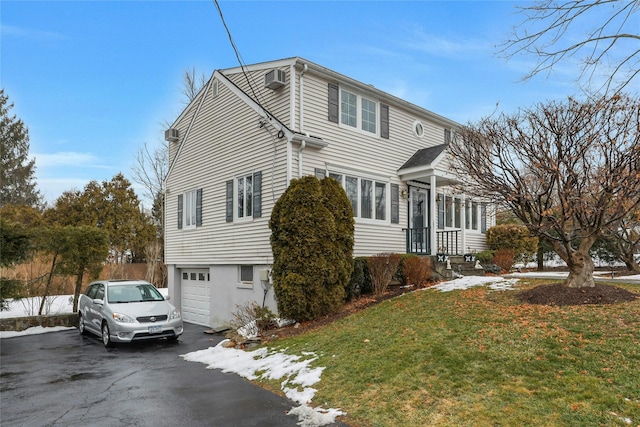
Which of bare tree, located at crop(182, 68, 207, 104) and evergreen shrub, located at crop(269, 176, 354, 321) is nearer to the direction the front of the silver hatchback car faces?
the evergreen shrub

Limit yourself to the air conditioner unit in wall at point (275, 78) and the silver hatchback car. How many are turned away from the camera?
0

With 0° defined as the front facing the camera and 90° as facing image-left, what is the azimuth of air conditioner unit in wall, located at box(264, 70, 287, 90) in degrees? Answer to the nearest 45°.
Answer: approximately 45°

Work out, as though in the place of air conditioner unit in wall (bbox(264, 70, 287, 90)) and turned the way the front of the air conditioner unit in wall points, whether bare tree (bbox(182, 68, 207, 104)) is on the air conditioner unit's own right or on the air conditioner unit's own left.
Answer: on the air conditioner unit's own right

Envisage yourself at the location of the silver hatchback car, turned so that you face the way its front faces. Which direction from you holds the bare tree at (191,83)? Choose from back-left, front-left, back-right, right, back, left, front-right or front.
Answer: back-left

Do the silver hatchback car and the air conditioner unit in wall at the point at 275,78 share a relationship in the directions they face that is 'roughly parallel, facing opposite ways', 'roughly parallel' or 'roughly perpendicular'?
roughly perpendicular

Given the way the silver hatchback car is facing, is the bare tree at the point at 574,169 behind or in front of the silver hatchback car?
in front

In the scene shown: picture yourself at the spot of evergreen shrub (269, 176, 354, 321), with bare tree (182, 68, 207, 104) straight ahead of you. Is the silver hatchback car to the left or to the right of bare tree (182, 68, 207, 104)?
left

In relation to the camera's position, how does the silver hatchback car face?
facing the viewer and to the right of the viewer
